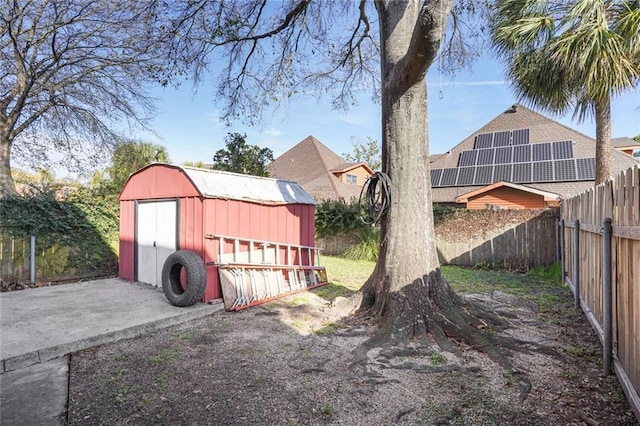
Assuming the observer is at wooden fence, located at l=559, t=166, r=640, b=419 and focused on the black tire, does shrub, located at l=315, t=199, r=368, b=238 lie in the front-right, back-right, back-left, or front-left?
front-right

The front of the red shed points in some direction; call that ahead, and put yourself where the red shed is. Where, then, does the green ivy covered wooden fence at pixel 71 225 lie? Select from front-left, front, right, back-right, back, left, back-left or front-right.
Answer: right

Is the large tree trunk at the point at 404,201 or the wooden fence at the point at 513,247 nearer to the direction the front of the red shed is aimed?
the large tree trunk

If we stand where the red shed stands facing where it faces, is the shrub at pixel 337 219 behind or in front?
behind

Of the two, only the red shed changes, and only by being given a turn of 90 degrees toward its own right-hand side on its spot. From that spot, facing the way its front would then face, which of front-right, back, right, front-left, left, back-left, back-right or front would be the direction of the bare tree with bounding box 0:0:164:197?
front

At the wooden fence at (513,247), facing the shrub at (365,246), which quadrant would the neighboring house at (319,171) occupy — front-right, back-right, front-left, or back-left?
front-right

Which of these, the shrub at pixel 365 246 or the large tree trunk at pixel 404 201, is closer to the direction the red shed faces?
the large tree trunk

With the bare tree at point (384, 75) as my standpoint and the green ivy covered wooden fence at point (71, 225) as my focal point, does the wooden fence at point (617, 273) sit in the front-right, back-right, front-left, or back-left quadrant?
back-left

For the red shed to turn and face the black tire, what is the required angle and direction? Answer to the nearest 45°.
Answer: approximately 45° to its left

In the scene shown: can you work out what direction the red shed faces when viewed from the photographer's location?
facing the viewer and to the left of the viewer

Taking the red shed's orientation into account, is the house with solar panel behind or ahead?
behind

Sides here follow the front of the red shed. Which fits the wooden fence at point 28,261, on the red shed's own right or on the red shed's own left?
on the red shed's own right

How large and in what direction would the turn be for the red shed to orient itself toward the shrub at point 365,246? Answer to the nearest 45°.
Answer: approximately 180°
